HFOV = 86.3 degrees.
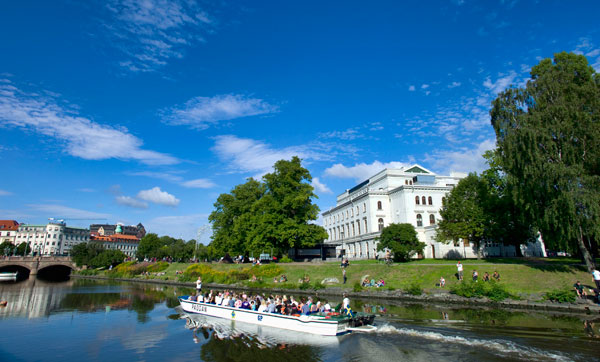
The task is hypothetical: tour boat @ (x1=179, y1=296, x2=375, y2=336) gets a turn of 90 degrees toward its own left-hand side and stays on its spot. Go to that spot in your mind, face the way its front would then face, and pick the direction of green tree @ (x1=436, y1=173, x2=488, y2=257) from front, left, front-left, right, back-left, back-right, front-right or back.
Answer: back

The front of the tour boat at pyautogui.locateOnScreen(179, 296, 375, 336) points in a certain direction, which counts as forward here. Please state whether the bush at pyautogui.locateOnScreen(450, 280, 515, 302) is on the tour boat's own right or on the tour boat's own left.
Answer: on the tour boat's own right

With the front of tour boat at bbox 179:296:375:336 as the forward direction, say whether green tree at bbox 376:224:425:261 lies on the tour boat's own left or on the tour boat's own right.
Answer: on the tour boat's own right

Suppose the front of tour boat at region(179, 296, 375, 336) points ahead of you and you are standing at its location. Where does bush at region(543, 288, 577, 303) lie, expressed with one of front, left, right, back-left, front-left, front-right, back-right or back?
back-right

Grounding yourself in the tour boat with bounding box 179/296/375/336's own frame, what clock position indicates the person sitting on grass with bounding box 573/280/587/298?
The person sitting on grass is roughly at 4 o'clock from the tour boat.

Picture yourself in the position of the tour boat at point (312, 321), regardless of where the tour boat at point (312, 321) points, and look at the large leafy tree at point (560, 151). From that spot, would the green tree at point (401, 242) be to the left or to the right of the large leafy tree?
left

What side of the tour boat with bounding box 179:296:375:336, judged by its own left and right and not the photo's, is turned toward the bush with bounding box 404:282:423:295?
right

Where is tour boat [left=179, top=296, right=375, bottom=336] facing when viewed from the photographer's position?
facing away from the viewer and to the left of the viewer

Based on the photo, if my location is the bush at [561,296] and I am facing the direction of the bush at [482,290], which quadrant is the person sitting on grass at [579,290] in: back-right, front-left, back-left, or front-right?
back-right
